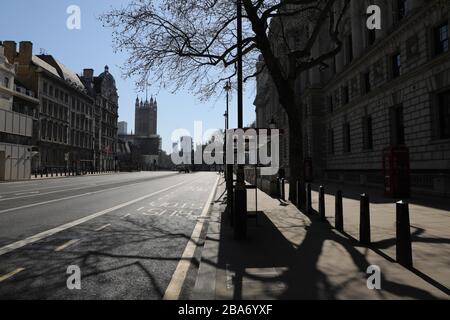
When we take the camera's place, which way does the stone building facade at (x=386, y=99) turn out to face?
facing the viewer and to the left of the viewer

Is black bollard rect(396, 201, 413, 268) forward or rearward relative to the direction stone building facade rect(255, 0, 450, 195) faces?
forward

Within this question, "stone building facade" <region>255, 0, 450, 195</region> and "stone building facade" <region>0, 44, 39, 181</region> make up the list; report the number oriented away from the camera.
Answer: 0

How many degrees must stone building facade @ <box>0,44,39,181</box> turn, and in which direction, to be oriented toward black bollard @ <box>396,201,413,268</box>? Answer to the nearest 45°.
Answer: approximately 45° to its right

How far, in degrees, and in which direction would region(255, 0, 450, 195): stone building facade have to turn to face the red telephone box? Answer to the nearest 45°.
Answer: approximately 45° to its left

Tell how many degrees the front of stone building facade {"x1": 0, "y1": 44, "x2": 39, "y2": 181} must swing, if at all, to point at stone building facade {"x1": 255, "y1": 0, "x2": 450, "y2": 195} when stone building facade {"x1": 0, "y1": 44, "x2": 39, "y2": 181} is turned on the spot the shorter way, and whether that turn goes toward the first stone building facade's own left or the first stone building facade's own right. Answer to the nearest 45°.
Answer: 0° — it already faces it

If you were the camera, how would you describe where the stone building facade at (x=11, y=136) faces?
facing the viewer and to the right of the viewer

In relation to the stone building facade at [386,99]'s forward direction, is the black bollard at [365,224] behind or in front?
in front

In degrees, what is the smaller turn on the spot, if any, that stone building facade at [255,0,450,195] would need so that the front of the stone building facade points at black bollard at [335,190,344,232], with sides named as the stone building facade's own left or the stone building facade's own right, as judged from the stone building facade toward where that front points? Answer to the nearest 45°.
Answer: approximately 45° to the stone building facade's own left
